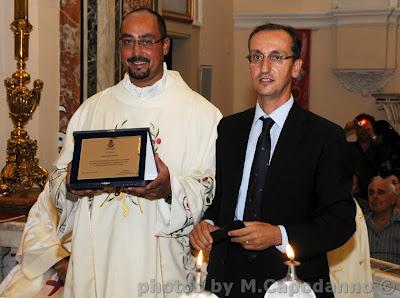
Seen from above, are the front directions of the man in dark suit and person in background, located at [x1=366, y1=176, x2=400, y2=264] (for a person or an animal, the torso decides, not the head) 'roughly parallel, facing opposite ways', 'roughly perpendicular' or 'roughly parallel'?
roughly parallel

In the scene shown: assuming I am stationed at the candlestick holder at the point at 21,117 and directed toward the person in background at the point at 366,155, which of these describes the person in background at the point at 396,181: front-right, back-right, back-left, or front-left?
front-right

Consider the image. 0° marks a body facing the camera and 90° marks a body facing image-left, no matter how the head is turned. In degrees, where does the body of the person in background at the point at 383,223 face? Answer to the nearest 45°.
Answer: approximately 45°

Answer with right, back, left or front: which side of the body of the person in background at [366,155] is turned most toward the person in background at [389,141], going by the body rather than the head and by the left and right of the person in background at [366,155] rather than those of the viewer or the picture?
left

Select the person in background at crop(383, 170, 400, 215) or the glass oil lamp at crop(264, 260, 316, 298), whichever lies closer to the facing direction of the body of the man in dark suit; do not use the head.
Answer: the glass oil lamp

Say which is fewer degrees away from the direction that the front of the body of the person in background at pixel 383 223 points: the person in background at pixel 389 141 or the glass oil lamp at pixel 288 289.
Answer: the glass oil lamp

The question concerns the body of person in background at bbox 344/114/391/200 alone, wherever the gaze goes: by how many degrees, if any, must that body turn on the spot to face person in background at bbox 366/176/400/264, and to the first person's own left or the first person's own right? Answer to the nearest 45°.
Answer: approximately 45° to the first person's own left

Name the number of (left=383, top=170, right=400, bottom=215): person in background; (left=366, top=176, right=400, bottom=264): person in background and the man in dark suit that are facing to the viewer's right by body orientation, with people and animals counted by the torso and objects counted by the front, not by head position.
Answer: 0

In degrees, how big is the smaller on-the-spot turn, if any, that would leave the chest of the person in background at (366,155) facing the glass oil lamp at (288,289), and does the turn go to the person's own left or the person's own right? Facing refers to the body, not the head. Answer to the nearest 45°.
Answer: approximately 45° to the person's own left

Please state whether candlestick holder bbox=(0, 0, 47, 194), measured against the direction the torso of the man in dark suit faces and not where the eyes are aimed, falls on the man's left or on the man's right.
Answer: on the man's right

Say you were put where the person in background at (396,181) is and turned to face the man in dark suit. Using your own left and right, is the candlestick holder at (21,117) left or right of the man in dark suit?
right

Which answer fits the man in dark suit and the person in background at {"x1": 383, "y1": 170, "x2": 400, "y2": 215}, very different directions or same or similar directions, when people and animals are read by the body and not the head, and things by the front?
same or similar directions

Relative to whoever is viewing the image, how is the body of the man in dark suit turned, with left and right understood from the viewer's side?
facing the viewer and to the left of the viewer

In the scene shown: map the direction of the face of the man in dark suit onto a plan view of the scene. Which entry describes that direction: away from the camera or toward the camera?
toward the camera

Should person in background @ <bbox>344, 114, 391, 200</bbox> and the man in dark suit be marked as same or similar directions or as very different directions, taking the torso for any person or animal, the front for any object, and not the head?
same or similar directions

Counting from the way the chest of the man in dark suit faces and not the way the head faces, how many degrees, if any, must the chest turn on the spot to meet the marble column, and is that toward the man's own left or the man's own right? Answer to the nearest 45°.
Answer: approximately 90° to the man's own right

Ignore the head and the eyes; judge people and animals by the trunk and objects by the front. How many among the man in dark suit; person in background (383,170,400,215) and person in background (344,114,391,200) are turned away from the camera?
0

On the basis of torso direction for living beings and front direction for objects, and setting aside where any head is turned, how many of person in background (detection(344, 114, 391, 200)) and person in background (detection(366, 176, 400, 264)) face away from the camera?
0
